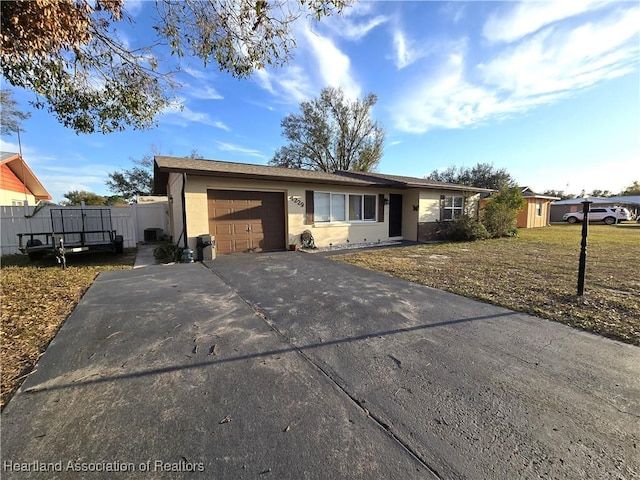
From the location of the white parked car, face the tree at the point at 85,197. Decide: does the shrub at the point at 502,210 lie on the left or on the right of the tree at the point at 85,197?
left

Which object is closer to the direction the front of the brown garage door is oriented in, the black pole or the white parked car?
the black pole

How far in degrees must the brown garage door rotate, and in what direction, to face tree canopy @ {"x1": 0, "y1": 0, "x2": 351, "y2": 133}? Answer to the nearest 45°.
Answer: approximately 45° to its right

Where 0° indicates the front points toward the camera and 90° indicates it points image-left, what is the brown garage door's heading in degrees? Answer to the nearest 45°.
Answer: approximately 0°

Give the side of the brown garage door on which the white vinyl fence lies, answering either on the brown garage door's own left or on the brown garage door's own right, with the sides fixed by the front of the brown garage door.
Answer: on the brown garage door's own right

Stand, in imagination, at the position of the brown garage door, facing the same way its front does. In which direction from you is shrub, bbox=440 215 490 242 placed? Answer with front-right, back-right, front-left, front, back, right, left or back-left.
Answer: left

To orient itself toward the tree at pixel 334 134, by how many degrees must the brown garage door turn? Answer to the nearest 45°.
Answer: approximately 135° to its left

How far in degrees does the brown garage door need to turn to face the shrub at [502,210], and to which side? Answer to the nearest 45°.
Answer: approximately 90° to its left
